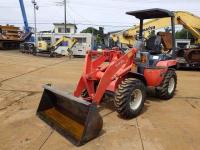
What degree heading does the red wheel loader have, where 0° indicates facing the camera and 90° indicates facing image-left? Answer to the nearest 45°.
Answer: approximately 45°

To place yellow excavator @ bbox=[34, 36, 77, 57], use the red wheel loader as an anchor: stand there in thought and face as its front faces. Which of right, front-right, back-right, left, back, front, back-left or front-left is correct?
back-right
